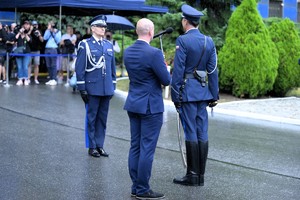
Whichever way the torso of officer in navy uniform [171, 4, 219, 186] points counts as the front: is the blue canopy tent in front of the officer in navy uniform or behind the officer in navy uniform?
in front

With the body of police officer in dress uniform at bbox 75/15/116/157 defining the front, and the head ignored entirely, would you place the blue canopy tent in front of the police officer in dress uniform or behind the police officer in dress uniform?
behind

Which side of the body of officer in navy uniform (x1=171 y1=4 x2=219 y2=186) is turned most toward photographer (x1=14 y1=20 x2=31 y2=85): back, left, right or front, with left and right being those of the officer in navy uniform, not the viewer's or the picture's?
front

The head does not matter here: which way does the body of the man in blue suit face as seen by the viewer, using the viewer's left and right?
facing away from the viewer and to the right of the viewer

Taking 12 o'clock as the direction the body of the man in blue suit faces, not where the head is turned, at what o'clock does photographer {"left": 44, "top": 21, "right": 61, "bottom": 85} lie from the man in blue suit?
The photographer is roughly at 10 o'clock from the man in blue suit.

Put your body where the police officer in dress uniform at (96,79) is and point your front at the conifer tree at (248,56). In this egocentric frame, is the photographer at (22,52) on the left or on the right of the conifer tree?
left

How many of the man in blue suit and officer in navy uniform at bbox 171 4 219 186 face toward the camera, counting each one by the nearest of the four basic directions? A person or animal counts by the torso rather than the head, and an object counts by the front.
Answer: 0

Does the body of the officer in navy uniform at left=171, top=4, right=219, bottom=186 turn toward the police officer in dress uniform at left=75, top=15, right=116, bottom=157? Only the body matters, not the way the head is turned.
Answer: yes

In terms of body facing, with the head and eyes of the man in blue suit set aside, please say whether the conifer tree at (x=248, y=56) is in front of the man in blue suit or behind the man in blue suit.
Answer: in front

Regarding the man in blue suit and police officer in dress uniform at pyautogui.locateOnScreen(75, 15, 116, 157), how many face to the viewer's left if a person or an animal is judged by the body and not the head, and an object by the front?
0

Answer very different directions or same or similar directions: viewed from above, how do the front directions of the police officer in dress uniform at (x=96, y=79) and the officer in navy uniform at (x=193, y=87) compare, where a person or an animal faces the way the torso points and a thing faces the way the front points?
very different directions

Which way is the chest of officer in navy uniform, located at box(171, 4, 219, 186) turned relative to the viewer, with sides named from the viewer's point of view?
facing away from the viewer and to the left of the viewer

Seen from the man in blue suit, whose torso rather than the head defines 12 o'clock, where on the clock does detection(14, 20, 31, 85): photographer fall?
The photographer is roughly at 10 o'clock from the man in blue suit.
